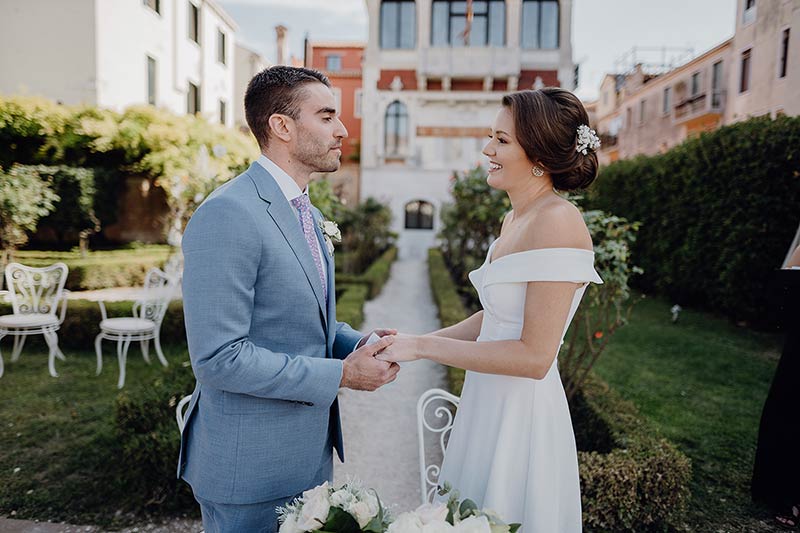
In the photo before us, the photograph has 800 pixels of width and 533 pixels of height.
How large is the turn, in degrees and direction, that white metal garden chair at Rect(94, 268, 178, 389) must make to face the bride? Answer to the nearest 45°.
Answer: approximately 45° to its left

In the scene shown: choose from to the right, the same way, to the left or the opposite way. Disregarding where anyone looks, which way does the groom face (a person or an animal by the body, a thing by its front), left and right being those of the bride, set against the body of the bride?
the opposite way

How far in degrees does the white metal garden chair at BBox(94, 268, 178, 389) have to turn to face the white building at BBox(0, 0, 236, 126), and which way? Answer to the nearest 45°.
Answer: approximately 135° to its right

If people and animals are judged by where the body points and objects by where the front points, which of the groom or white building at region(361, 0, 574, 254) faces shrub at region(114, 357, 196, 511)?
the white building

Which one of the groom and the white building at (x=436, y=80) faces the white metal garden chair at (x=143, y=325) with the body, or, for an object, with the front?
the white building

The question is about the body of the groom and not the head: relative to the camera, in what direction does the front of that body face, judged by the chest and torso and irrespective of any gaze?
to the viewer's right

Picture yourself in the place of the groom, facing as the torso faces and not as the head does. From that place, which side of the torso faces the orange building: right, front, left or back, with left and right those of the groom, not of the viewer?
left

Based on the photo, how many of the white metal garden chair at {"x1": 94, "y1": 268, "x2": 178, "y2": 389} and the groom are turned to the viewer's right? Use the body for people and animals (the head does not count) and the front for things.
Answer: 1

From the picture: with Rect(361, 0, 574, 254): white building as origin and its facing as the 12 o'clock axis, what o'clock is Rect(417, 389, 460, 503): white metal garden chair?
The white metal garden chair is roughly at 12 o'clock from the white building.

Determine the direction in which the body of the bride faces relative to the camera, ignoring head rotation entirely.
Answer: to the viewer's left

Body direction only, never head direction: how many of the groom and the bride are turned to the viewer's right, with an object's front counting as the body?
1

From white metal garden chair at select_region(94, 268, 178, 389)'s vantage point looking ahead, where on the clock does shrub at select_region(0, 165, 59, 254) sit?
The shrub is roughly at 4 o'clock from the white metal garden chair.

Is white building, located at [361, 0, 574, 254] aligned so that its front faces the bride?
yes
